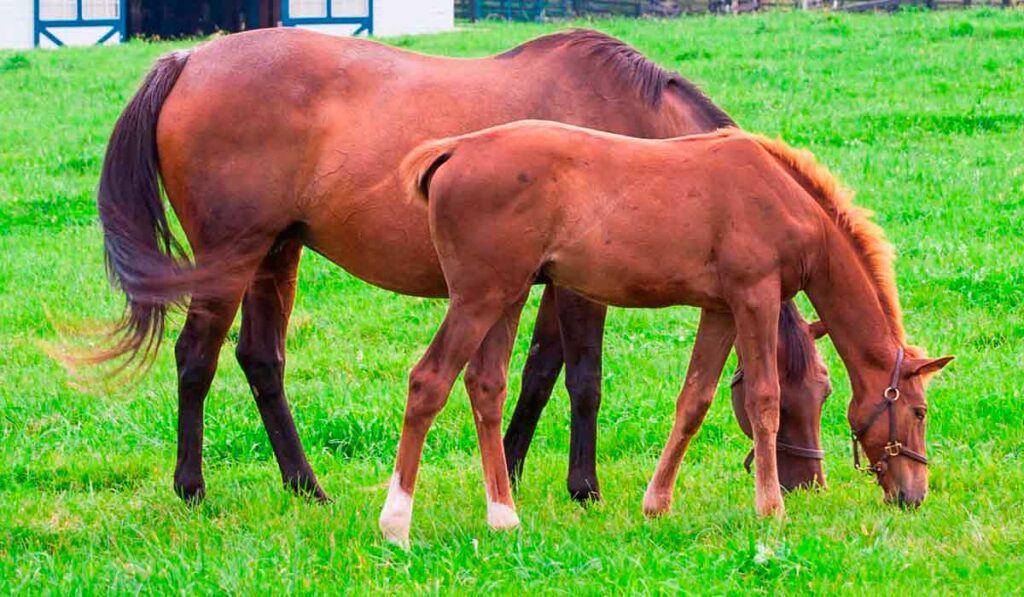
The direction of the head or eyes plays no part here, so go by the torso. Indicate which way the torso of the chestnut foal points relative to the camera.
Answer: to the viewer's right

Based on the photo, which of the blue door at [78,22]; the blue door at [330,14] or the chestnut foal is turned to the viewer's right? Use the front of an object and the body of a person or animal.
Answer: the chestnut foal

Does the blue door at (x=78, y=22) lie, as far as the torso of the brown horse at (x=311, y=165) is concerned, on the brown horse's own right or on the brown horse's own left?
on the brown horse's own left

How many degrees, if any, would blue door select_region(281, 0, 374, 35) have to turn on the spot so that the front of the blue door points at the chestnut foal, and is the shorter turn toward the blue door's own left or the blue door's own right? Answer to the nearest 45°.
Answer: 0° — it already faces it

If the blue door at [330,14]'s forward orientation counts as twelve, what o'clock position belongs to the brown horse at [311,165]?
The brown horse is roughly at 12 o'clock from the blue door.

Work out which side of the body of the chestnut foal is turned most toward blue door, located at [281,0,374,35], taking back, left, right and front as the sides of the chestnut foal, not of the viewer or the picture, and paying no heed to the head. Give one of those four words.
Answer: left

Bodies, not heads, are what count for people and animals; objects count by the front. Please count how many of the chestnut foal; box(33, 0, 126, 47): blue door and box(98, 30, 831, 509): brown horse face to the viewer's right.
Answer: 2

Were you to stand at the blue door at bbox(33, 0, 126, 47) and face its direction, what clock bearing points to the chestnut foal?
The chestnut foal is roughly at 12 o'clock from the blue door.

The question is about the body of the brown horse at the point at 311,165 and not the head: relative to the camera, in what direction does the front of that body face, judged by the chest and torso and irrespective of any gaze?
to the viewer's right

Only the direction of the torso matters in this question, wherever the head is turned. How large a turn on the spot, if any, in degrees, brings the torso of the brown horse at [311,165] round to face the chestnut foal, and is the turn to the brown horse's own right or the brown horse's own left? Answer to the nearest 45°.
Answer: approximately 45° to the brown horse's own right

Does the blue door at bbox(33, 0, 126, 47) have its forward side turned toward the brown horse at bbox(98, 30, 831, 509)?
yes
